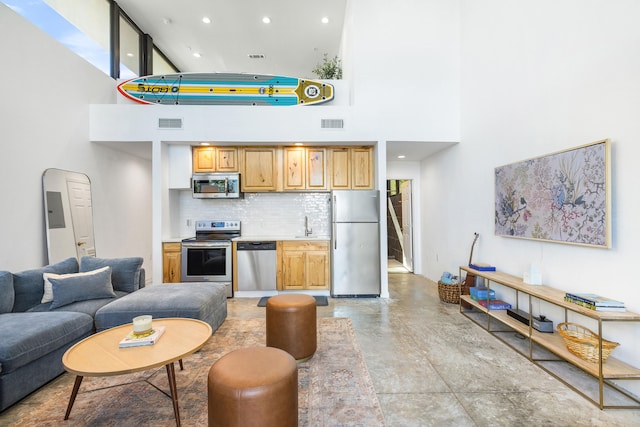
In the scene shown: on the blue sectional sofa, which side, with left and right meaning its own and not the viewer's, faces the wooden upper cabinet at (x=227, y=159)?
left

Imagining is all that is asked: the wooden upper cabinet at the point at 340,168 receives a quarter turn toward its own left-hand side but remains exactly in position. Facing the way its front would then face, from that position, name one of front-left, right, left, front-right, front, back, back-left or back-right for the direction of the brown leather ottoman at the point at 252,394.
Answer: right

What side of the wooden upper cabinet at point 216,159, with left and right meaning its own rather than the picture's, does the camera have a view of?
front

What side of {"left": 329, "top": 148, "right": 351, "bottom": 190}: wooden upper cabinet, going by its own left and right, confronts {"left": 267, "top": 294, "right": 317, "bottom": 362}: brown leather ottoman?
front

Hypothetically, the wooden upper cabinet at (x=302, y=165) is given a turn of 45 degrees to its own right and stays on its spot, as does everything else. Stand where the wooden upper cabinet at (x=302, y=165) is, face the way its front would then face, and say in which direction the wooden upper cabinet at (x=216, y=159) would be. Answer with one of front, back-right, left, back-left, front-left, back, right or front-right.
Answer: front-right

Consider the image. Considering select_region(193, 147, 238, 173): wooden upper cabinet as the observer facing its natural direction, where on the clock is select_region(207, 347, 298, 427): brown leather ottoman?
The brown leather ottoman is roughly at 12 o'clock from the wooden upper cabinet.

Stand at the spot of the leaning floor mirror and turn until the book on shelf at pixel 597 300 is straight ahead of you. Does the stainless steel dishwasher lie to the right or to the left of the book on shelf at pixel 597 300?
left

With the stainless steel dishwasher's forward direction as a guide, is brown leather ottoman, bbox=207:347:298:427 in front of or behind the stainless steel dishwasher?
in front

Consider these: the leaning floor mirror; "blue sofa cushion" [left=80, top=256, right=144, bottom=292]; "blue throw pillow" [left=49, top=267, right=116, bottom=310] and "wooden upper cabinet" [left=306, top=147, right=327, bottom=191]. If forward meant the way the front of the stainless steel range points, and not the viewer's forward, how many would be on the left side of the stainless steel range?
1

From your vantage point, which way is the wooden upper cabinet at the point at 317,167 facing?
toward the camera

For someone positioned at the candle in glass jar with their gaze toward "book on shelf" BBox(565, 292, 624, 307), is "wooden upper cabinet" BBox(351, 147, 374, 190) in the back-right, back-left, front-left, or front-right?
front-left

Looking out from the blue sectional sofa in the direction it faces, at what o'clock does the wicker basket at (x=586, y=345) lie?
The wicker basket is roughly at 12 o'clock from the blue sectional sofa.

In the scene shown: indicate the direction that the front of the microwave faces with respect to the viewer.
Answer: facing the viewer

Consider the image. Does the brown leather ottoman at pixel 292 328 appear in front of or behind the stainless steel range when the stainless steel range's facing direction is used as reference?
in front

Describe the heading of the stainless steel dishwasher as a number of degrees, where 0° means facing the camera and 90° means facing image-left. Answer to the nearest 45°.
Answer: approximately 0°

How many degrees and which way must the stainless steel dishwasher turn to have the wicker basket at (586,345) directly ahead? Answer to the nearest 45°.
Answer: approximately 45° to its left

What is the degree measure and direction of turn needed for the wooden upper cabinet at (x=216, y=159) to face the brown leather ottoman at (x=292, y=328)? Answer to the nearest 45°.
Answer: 0° — it already faces it
